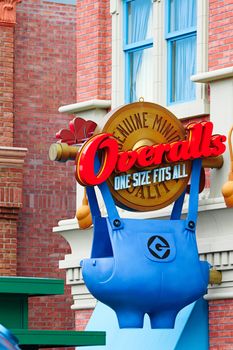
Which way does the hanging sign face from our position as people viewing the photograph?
facing the viewer and to the right of the viewer
